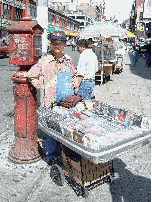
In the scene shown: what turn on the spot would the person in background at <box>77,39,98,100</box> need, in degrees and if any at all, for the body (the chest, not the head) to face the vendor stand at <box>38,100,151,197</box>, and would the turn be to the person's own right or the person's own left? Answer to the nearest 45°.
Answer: approximately 135° to the person's own left

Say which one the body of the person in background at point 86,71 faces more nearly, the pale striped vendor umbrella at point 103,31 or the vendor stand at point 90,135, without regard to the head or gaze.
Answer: the pale striped vendor umbrella

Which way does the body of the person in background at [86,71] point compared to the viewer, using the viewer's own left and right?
facing away from the viewer and to the left of the viewer

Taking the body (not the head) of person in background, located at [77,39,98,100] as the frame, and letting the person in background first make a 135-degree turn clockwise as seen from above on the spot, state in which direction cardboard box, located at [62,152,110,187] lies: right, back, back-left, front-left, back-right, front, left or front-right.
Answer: right

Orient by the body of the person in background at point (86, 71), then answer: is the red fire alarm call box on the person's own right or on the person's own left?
on the person's own left

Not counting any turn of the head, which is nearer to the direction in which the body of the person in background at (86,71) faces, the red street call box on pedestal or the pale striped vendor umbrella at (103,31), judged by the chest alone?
the pale striped vendor umbrella

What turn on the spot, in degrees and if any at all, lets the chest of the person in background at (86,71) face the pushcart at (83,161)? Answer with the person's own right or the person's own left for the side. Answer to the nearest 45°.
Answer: approximately 135° to the person's own left

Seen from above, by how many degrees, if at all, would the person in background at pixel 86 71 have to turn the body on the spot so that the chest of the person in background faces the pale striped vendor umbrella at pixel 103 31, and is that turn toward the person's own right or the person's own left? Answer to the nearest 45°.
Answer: approximately 45° to the person's own right
